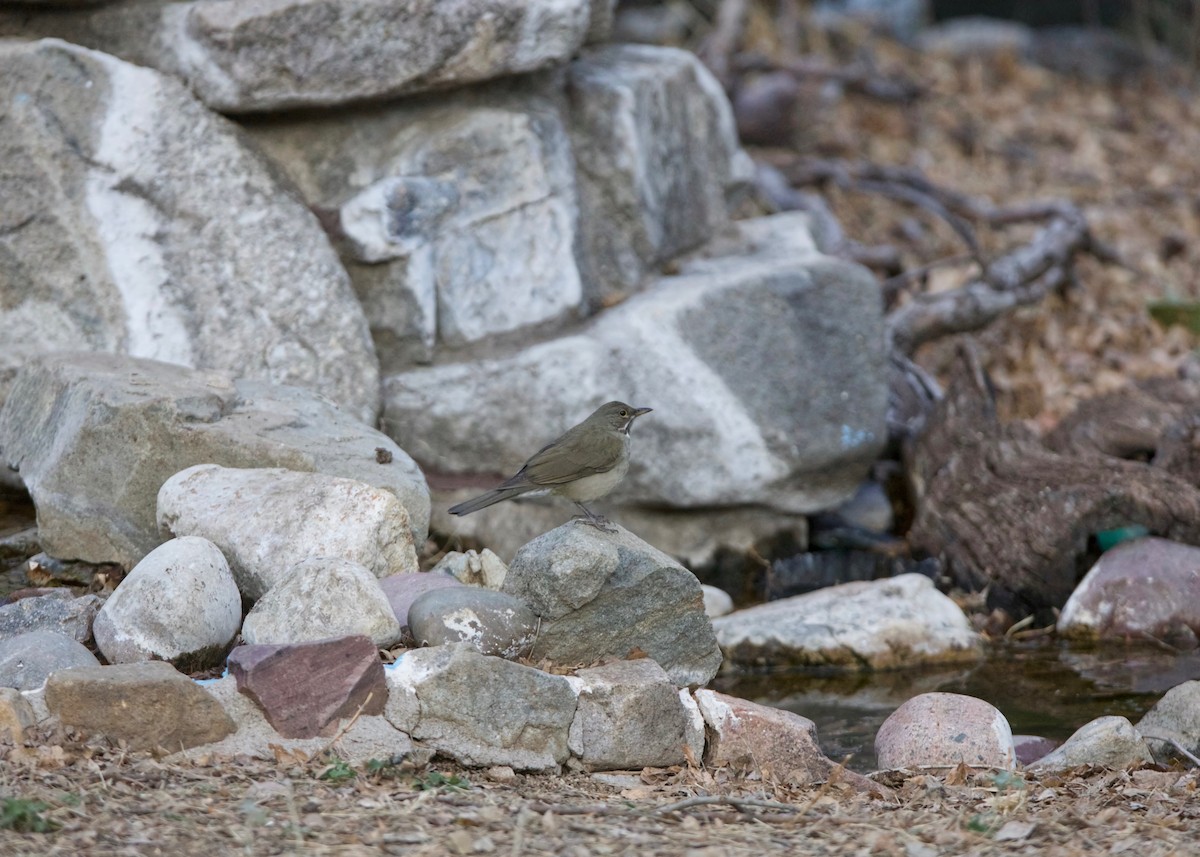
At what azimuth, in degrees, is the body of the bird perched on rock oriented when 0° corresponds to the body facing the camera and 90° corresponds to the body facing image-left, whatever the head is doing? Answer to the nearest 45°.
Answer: approximately 270°

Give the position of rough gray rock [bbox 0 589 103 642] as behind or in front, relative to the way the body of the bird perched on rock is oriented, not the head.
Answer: behind

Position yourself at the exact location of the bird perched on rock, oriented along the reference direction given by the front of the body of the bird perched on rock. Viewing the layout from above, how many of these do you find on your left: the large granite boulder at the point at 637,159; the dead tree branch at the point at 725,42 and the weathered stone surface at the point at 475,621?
2

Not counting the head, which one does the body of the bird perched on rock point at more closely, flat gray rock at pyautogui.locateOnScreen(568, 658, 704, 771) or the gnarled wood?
the gnarled wood

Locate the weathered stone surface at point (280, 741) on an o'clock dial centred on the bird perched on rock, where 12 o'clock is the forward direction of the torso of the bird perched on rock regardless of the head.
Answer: The weathered stone surface is roughly at 4 o'clock from the bird perched on rock.

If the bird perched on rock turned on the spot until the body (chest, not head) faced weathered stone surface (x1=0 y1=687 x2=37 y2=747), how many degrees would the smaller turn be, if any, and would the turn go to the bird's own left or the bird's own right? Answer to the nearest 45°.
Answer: approximately 135° to the bird's own right

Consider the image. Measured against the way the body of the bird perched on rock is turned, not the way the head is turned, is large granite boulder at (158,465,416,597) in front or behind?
behind

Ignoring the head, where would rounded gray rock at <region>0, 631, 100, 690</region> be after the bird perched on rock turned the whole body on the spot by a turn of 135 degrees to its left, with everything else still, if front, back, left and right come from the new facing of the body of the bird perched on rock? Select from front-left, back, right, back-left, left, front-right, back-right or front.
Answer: left

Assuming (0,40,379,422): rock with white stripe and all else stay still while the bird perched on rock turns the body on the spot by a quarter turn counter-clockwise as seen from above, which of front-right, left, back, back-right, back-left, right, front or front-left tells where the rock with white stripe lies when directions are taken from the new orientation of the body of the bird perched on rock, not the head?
front-left

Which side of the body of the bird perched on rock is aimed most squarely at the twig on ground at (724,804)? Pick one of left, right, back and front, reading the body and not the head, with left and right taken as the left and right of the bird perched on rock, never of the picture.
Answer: right

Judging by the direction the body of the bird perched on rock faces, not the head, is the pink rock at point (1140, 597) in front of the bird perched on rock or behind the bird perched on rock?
in front

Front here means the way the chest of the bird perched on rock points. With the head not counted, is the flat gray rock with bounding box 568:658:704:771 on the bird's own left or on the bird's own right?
on the bird's own right
